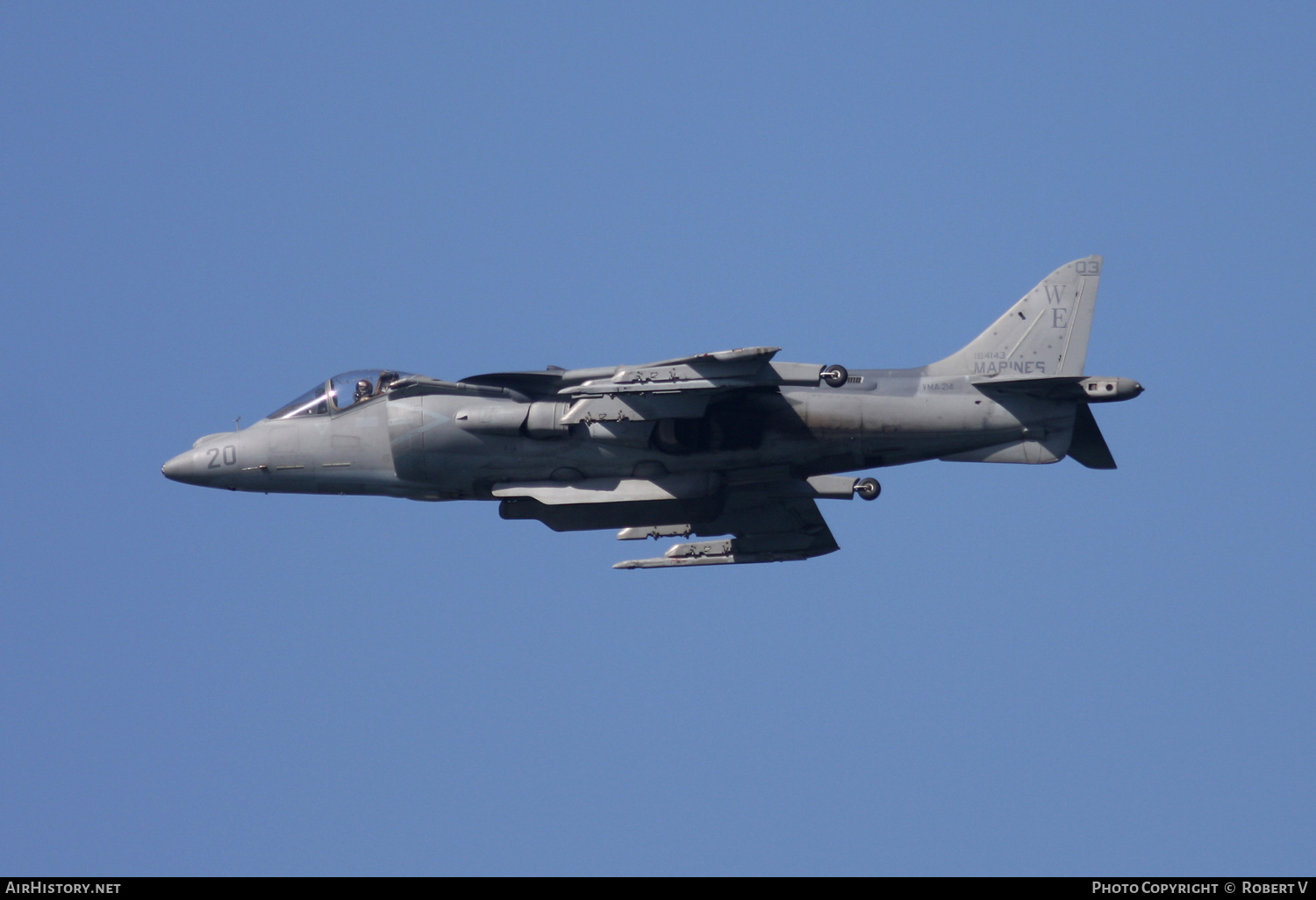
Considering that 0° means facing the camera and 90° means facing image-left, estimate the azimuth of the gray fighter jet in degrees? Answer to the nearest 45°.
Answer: approximately 90°
